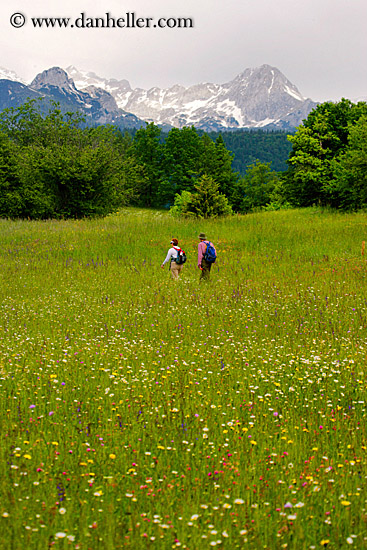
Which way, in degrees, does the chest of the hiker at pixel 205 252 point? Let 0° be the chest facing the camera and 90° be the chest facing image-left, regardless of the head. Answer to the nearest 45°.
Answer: approximately 135°

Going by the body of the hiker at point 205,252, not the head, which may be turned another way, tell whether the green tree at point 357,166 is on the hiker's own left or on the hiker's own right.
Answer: on the hiker's own right

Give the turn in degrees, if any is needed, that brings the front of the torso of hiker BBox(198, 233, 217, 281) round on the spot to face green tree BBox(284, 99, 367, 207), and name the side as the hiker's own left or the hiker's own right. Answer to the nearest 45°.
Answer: approximately 45° to the hiker's own right
